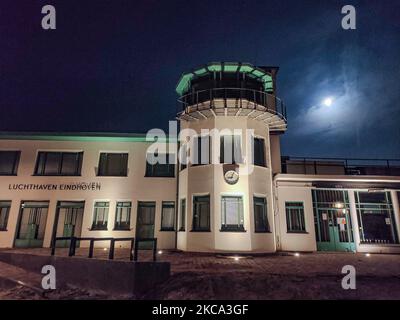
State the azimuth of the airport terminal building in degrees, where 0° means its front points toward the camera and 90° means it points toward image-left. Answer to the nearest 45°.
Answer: approximately 0°
